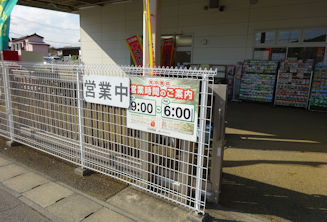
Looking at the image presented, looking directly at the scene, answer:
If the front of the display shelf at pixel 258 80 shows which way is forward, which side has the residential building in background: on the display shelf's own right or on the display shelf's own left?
on the display shelf's own right

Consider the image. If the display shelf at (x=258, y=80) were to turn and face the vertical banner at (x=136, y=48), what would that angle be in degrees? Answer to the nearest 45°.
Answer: approximately 45° to its right

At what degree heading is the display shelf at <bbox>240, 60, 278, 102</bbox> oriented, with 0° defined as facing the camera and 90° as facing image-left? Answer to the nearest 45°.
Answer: approximately 0°

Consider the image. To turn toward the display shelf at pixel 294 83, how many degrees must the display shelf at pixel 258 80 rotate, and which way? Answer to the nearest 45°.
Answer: approximately 90° to its left

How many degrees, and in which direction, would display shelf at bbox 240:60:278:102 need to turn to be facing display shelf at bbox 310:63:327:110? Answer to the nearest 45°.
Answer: approximately 90° to its left

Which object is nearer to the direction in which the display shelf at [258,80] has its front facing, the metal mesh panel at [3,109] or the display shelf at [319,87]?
the metal mesh panel

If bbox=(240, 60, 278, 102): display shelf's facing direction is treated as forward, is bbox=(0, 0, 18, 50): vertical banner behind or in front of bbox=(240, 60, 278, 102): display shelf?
in front

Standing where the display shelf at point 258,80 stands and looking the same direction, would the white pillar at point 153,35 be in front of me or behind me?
in front

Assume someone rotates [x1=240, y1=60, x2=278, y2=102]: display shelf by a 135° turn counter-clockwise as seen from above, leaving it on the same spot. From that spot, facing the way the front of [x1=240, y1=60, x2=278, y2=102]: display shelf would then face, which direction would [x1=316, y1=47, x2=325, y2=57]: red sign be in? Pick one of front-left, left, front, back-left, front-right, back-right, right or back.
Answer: front-right

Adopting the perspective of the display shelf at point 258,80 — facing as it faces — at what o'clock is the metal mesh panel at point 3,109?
The metal mesh panel is roughly at 1 o'clock from the display shelf.

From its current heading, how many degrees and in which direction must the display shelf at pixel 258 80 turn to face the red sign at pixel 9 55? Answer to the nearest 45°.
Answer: approximately 45° to its right
